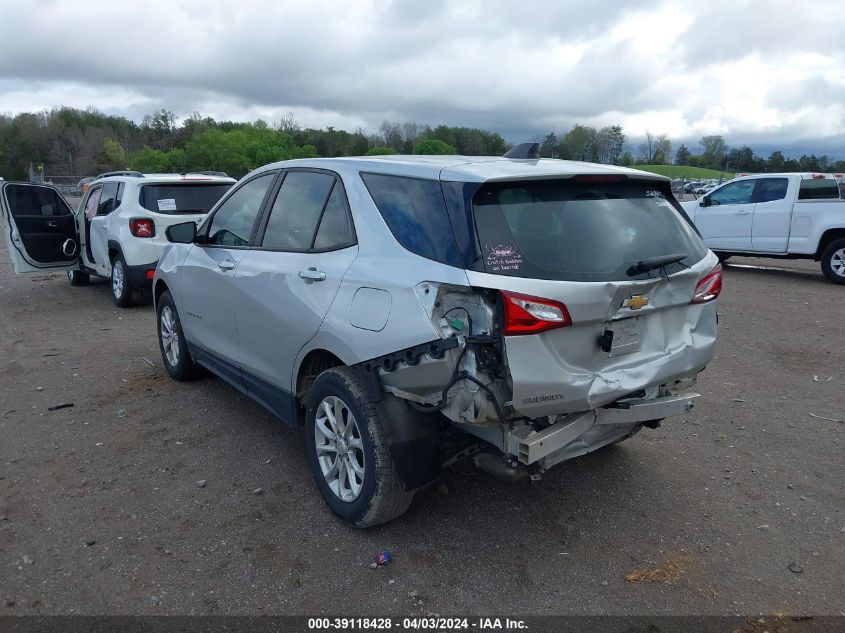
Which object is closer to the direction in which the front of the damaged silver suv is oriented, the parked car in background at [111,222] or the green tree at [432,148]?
the parked car in background

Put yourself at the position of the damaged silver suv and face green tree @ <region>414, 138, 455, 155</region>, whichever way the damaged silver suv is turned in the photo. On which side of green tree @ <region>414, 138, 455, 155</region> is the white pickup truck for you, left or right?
right

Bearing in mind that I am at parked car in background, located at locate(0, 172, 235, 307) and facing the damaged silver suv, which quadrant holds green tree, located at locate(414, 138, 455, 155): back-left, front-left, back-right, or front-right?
back-left

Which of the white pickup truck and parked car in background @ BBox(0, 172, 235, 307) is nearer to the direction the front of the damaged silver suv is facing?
the parked car in background

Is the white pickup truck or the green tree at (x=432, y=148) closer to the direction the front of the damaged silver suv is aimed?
the green tree

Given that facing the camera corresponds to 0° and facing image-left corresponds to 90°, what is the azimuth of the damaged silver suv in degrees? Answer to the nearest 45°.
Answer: approximately 135°

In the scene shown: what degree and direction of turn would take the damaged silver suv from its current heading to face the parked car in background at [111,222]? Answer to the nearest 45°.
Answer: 0° — it already faces it

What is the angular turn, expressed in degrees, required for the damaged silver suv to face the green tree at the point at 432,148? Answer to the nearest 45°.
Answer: approximately 45° to its right

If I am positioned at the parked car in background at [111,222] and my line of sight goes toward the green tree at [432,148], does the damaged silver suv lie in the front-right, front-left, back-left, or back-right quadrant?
back-right

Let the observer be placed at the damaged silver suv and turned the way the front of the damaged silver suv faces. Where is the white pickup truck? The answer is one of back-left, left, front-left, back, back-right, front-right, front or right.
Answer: right
